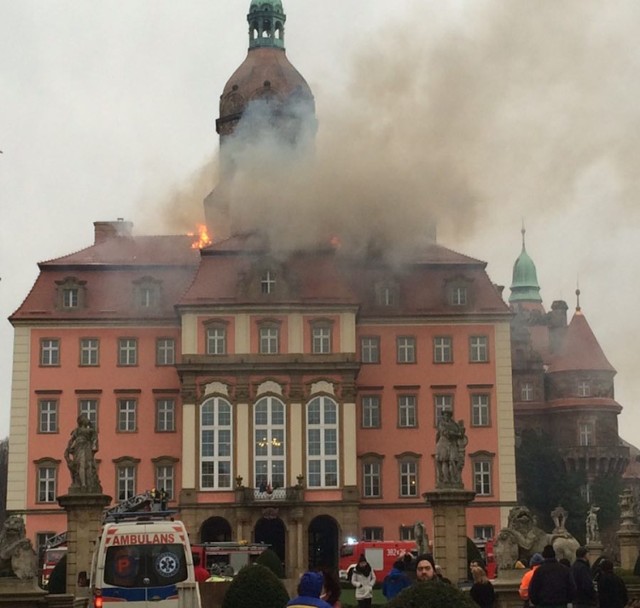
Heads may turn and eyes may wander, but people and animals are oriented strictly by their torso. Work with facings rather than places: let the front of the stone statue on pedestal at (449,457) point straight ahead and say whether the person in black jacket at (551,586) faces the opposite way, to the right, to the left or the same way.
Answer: the opposite way

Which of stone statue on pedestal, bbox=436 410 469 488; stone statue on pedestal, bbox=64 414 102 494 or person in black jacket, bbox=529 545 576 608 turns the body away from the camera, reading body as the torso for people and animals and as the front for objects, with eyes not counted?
the person in black jacket

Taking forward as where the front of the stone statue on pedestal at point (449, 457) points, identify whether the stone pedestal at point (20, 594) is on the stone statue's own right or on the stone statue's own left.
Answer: on the stone statue's own right

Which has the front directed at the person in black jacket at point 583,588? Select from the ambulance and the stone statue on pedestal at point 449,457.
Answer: the stone statue on pedestal

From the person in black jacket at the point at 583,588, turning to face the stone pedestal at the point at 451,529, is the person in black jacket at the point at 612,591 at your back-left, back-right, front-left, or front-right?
back-right

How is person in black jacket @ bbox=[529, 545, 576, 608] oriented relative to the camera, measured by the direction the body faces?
away from the camera

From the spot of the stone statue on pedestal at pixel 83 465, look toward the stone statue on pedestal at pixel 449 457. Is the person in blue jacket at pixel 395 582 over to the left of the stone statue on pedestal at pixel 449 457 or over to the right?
right

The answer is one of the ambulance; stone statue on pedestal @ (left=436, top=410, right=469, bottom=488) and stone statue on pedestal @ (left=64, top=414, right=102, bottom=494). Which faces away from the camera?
the ambulance

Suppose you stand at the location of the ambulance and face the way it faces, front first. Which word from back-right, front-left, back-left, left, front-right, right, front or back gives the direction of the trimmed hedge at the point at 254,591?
right

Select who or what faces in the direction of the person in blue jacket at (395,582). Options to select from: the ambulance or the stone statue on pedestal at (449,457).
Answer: the stone statue on pedestal

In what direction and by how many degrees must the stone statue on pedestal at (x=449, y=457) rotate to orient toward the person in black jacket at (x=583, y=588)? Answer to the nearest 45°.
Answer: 0° — it already faces them
